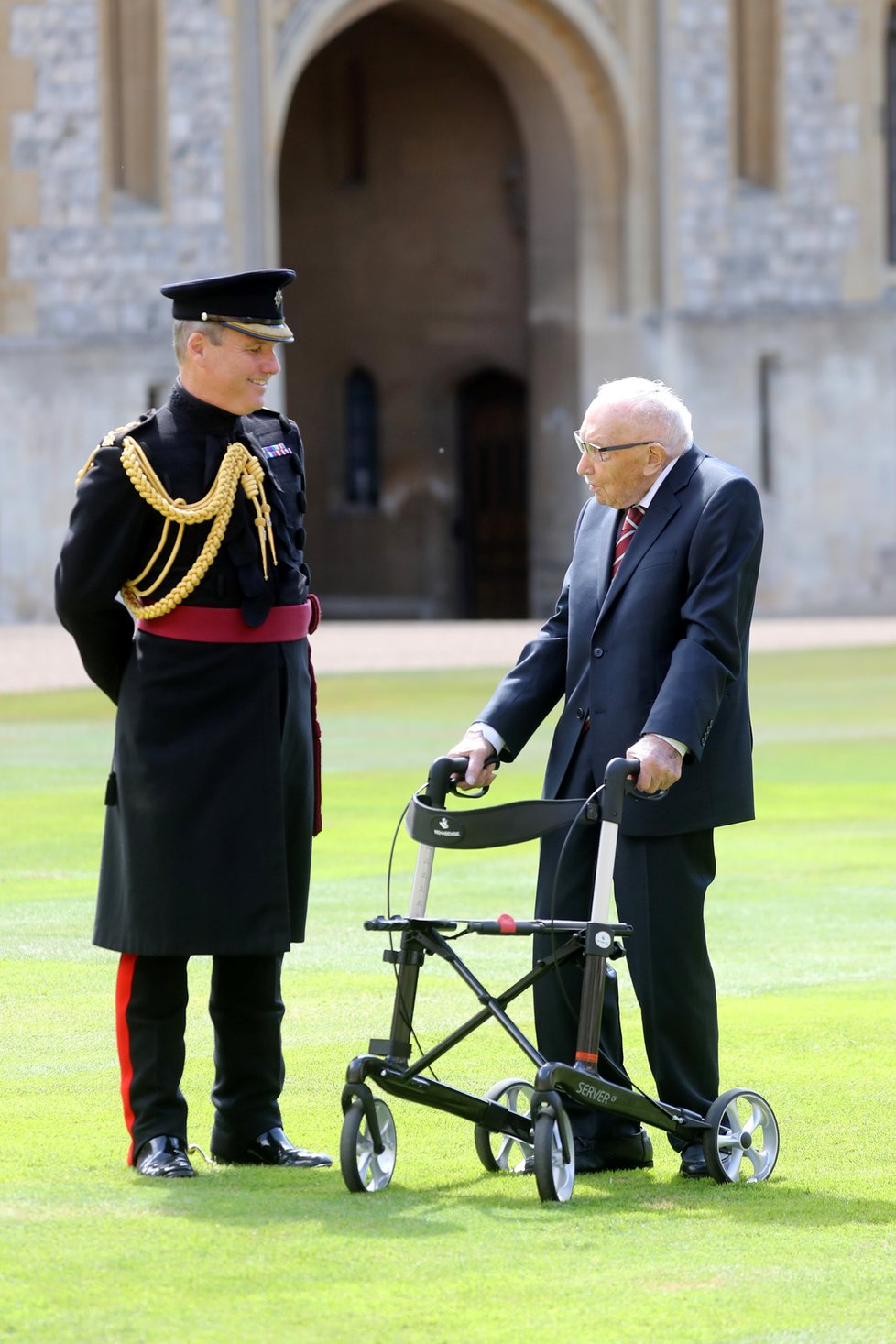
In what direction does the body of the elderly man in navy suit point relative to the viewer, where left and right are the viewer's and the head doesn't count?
facing the viewer and to the left of the viewer

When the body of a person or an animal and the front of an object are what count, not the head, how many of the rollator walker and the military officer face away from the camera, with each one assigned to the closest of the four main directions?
0

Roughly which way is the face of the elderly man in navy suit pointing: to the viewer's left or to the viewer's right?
to the viewer's left

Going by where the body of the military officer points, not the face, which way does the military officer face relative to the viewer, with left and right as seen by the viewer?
facing the viewer and to the right of the viewer

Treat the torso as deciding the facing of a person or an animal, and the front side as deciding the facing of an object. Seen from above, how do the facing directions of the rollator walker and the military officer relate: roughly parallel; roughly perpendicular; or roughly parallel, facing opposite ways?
roughly perpendicular

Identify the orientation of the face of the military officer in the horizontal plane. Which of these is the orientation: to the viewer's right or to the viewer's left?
to the viewer's right

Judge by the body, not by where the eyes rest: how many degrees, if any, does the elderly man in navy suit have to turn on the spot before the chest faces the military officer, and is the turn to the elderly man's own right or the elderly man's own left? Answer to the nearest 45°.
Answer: approximately 45° to the elderly man's own right
